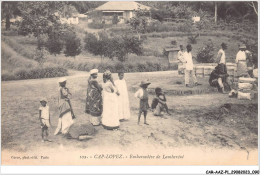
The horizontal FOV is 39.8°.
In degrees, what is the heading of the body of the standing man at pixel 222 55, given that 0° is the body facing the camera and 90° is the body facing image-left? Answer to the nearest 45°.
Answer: approximately 315°

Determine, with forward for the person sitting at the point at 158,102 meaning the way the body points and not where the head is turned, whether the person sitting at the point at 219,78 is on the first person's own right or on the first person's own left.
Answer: on the first person's own left

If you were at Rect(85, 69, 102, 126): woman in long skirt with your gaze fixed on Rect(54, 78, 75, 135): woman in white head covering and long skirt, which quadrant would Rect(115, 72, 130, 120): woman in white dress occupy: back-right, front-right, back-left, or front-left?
back-right

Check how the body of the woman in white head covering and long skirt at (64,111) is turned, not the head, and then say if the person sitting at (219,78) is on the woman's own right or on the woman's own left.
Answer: on the woman's own left

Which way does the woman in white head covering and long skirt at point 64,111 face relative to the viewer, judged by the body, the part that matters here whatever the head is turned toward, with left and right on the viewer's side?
facing the viewer and to the right of the viewer

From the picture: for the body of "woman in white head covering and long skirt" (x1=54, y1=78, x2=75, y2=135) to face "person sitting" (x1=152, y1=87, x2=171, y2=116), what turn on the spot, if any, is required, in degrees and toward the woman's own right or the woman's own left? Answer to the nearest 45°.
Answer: approximately 45° to the woman's own left

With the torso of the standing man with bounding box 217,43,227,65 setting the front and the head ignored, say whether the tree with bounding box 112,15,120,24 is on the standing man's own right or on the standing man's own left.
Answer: on the standing man's own right

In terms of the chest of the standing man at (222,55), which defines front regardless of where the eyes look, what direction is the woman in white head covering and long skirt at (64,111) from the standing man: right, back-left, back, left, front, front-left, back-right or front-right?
right
